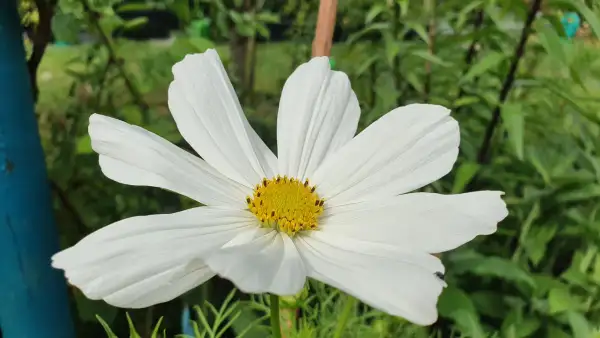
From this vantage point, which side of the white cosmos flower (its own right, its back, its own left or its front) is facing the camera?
front
